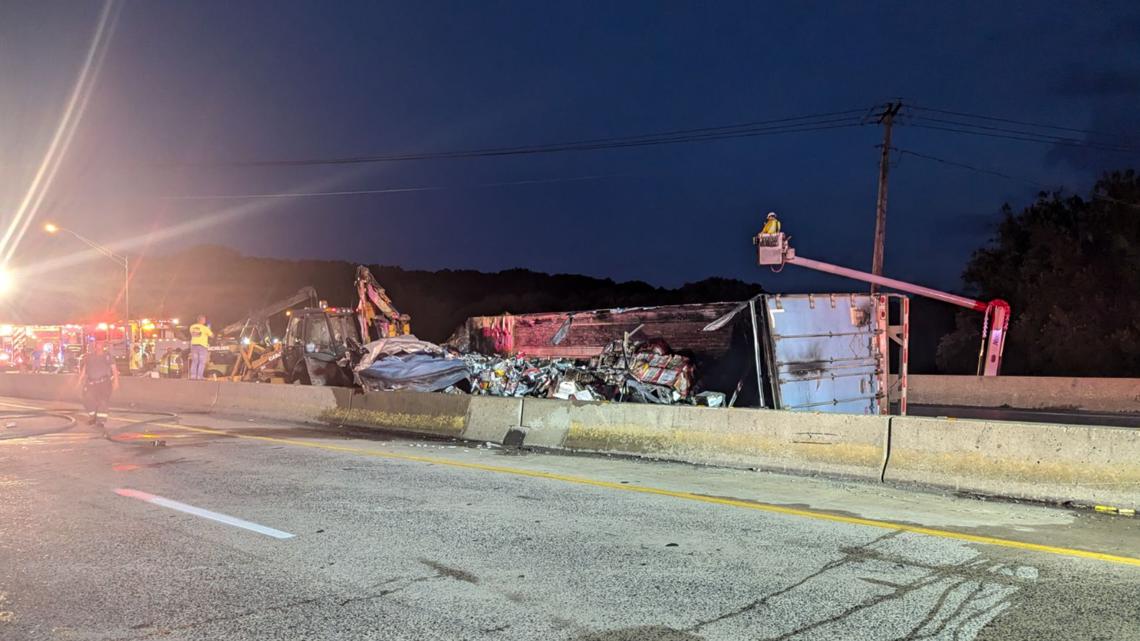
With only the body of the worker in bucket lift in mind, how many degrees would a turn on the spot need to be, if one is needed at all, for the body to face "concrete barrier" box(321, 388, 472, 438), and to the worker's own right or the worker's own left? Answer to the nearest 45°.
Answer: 0° — they already face it

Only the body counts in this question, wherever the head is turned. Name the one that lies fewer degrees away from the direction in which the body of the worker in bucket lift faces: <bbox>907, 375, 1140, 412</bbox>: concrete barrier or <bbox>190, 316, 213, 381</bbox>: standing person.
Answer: the standing person

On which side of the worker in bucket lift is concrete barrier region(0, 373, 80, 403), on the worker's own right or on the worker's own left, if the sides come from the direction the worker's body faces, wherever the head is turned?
on the worker's own right

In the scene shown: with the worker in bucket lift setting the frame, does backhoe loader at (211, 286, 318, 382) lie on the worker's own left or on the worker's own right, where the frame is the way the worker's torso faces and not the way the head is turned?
on the worker's own right

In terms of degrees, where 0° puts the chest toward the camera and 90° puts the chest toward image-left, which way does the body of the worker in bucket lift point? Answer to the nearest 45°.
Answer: approximately 45°

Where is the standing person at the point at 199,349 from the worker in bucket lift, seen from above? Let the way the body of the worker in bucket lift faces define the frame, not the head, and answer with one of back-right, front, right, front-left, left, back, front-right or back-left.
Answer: front-right
